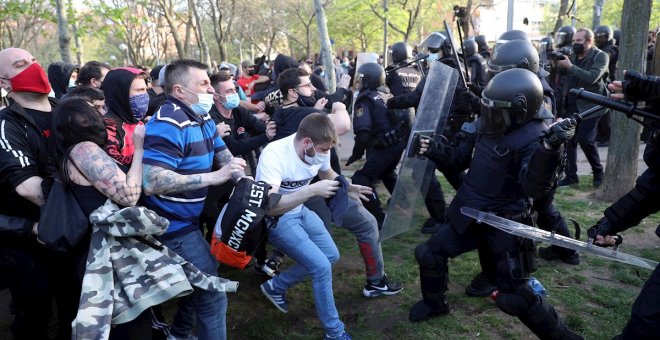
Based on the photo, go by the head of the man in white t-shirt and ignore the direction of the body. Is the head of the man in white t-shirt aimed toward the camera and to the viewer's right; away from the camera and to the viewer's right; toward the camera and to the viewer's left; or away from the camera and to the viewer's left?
toward the camera and to the viewer's right

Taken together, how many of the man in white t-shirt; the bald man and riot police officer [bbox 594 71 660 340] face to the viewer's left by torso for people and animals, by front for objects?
1

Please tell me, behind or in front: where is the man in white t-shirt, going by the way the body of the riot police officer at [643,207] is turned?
in front

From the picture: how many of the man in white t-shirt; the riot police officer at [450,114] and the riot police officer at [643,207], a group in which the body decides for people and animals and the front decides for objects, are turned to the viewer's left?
2

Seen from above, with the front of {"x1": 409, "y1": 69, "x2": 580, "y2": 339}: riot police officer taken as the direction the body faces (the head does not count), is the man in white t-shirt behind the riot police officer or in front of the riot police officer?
in front

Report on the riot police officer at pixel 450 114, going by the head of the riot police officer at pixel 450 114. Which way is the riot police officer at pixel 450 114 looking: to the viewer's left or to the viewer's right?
to the viewer's left

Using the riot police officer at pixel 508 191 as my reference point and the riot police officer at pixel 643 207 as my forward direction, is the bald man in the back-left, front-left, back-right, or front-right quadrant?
back-right

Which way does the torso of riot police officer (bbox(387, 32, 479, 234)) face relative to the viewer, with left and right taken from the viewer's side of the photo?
facing to the left of the viewer

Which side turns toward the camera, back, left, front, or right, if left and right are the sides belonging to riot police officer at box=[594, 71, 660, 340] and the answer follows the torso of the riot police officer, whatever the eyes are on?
left

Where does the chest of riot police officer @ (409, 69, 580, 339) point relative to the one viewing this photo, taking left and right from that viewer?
facing the viewer and to the left of the viewer

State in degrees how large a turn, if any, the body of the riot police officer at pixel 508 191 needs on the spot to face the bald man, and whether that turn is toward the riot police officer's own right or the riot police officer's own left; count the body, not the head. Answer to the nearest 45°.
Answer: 0° — they already face them

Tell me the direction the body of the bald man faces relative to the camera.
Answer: to the viewer's right
